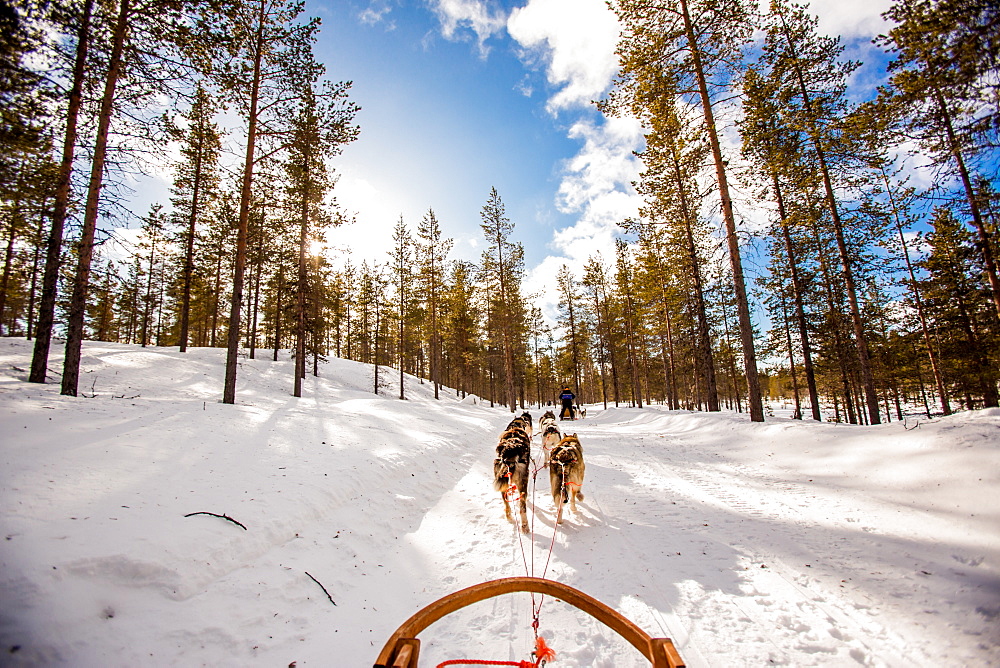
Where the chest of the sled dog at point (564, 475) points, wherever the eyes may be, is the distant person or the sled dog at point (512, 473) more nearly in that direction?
the distant person

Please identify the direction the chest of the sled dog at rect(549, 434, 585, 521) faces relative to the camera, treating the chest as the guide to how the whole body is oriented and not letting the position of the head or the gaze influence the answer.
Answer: away from the camera

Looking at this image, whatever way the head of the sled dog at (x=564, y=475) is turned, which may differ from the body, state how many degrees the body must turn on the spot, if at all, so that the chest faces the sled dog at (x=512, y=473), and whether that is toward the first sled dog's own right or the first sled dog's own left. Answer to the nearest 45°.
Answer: approximately 90° to the first sled dog's own left

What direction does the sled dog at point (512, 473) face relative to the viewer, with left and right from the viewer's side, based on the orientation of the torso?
facing away from the viewer

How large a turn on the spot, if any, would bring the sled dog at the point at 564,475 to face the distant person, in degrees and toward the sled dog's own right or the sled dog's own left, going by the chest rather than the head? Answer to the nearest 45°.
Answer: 0° — it already faces them

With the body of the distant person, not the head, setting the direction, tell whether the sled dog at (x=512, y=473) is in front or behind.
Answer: behind

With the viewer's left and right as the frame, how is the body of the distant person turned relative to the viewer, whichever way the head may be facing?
facing away from the viewer

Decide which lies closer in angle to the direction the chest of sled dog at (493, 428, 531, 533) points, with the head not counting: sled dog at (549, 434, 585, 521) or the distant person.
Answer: the distant person

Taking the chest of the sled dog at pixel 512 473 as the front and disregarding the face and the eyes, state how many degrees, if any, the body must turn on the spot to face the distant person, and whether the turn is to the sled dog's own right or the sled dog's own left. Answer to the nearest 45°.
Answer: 0° — it already faces them

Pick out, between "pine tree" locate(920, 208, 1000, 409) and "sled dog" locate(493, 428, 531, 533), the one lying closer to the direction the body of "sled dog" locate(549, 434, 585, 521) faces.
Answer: the pine tree

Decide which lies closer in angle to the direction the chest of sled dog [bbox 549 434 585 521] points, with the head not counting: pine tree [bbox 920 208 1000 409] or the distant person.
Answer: the distant person

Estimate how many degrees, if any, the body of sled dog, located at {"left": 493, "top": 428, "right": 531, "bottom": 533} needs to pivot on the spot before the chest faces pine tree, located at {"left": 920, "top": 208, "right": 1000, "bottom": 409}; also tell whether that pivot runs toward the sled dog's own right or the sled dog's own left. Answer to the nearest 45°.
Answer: approximately 45° to the sled dog's own right
